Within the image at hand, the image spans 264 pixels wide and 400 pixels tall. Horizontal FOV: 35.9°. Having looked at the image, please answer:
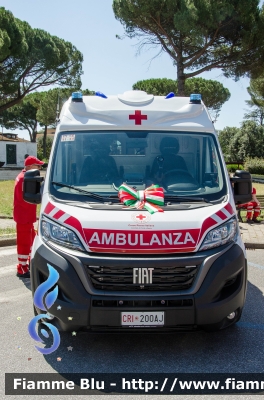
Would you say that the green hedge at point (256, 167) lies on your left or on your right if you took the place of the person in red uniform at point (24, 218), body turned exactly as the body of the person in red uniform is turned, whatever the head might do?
on your left

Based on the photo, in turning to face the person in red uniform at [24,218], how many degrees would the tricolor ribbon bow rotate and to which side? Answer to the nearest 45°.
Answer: approximately 135° to its right

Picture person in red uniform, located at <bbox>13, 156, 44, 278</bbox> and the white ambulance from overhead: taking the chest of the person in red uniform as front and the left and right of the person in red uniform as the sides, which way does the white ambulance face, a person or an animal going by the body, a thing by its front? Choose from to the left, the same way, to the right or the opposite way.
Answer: to the right

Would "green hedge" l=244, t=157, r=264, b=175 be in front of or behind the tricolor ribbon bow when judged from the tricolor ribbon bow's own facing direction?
behind

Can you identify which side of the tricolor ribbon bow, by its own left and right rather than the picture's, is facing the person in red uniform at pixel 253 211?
back

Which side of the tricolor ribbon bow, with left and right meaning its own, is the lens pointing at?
front

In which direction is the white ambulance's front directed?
toward the camera

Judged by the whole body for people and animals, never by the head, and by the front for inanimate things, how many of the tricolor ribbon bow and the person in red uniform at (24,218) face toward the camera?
1

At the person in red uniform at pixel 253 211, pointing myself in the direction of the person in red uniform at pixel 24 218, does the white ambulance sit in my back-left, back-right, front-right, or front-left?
front-left

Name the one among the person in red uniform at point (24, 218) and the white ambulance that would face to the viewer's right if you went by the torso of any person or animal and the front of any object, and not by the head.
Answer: the person in red uniform

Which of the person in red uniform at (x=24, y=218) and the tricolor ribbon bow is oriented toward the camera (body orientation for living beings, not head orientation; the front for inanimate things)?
the tricolor ribbon bow

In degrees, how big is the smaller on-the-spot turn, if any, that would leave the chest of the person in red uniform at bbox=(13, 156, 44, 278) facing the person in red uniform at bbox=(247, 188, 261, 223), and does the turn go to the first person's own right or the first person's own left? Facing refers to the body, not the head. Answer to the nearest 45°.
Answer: approximately 45° to the first person's own left

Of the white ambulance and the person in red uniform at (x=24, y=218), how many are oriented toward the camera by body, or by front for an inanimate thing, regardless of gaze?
1
